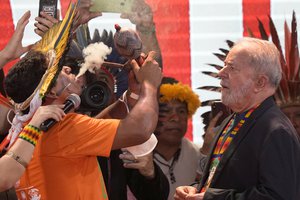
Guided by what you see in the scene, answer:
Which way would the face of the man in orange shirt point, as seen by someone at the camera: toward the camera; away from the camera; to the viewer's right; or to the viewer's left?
to the viewer's right

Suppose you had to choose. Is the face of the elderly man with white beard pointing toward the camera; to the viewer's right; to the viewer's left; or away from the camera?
to the viewer's left

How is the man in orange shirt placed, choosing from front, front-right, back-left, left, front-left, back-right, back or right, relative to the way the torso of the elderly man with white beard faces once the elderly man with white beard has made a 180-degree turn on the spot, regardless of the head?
back

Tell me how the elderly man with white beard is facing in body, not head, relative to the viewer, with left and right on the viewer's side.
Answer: facing to the left of the viewer
